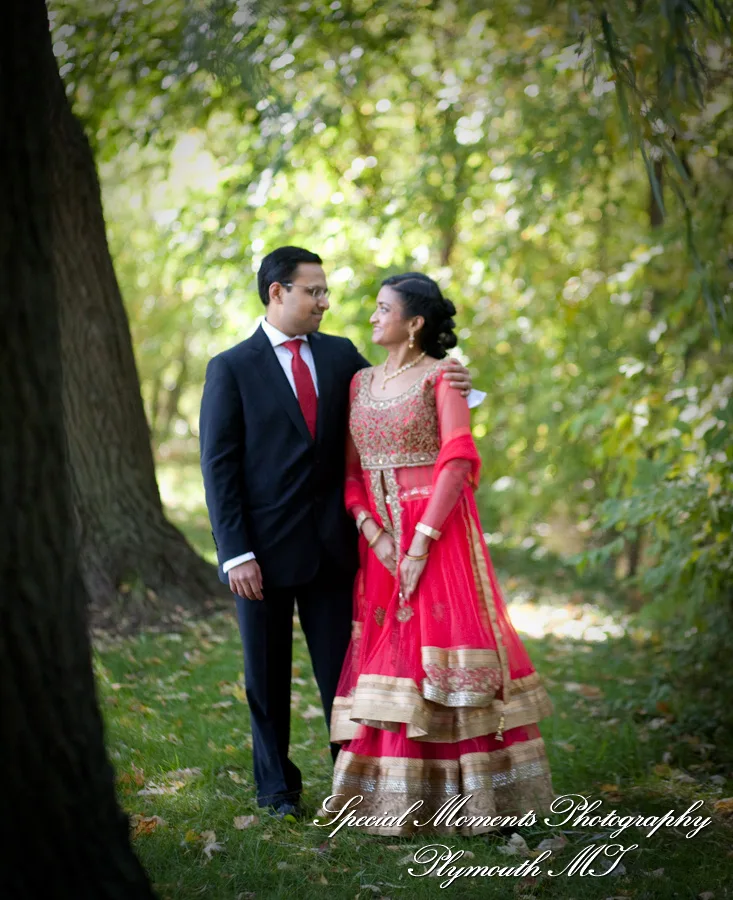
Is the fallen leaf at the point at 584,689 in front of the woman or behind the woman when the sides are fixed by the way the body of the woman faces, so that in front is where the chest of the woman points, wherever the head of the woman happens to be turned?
behind

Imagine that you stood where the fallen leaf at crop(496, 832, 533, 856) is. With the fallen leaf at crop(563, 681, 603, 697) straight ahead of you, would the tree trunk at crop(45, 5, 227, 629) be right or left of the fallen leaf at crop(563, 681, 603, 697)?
left

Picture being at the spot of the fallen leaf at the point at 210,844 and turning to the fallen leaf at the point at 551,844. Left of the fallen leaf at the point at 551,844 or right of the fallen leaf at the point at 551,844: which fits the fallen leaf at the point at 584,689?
left

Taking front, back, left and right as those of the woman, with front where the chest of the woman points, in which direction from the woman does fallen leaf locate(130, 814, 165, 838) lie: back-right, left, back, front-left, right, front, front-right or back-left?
front-right

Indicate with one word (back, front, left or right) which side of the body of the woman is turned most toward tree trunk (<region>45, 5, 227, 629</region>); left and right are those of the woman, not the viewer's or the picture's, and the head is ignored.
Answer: right

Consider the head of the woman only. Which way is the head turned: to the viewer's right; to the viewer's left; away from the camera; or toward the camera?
to the viewer's left
